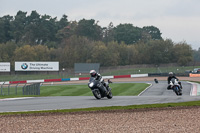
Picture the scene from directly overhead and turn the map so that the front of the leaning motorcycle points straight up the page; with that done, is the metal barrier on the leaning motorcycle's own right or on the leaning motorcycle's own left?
on the leaning motorcycle's own right

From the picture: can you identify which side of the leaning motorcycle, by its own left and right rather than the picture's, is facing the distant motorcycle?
back

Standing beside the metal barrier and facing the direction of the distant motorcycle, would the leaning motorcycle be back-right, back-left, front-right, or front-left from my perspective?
front-right

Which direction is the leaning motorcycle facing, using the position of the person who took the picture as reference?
facing the viewer and to the left of the viewer
